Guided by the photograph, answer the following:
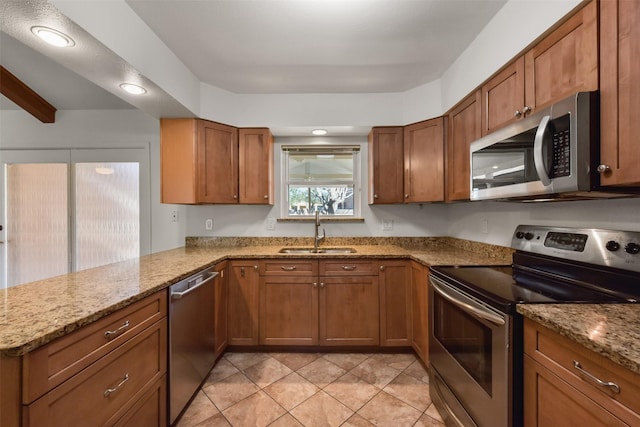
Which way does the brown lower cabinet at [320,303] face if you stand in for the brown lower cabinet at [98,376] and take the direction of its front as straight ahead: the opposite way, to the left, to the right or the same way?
to the right

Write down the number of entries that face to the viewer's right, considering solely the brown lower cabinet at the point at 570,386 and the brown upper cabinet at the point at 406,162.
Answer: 0

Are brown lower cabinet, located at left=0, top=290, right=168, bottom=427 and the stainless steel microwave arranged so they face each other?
yes

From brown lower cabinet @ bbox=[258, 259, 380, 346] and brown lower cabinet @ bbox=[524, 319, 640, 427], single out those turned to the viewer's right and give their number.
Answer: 0

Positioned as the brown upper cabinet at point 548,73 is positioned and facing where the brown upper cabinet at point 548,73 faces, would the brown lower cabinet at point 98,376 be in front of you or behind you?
in front

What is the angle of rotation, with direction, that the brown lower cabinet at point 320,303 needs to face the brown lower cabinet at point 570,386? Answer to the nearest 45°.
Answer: approximately 45° to its left

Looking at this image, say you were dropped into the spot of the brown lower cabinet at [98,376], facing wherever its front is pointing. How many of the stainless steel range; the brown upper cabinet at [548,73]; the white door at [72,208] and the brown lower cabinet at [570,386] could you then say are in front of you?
3

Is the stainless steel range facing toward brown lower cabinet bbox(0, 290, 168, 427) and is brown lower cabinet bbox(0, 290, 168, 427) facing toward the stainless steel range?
yes

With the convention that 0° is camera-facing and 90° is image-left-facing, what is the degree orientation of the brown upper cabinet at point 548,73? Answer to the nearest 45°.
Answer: approximately 45°

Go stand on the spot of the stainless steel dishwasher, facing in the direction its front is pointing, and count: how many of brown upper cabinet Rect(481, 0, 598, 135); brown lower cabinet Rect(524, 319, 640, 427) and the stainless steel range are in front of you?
3

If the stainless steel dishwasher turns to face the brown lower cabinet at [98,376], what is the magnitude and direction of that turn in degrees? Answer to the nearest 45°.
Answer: approximately 90° to its right

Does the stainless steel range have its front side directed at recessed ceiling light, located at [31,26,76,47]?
yes
